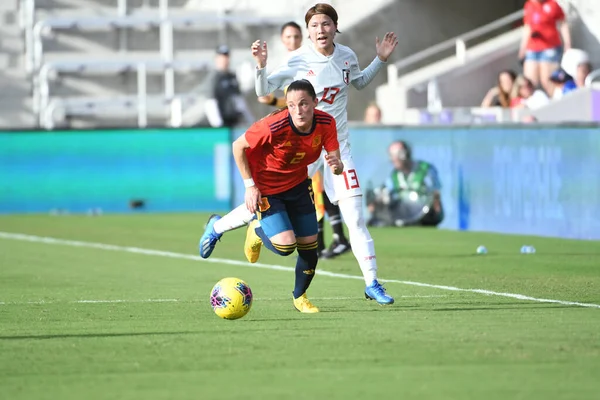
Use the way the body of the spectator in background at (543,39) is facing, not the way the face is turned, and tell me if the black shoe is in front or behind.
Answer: in front

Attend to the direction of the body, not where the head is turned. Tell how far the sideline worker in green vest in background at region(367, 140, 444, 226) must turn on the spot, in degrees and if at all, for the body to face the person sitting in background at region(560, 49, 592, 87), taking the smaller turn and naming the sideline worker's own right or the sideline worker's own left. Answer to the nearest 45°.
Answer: approximately 180°

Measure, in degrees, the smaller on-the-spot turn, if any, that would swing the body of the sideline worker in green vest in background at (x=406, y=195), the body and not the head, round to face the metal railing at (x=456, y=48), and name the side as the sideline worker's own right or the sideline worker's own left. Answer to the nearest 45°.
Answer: approximately 135° to the sideline worker's own right

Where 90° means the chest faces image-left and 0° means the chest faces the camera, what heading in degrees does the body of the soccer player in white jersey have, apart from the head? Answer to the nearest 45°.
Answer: approximately 0°

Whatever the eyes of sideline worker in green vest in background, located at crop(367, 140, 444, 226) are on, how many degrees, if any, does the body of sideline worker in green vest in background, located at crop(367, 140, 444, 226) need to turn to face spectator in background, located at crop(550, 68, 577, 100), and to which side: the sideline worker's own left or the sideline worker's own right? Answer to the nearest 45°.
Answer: approximately 180°

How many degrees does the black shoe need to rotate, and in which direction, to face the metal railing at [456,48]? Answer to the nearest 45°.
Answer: approximately 135° to its right

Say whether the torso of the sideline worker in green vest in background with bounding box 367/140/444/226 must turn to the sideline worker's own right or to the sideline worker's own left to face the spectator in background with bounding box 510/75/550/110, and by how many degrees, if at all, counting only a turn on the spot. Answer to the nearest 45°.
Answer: approximately 180°
